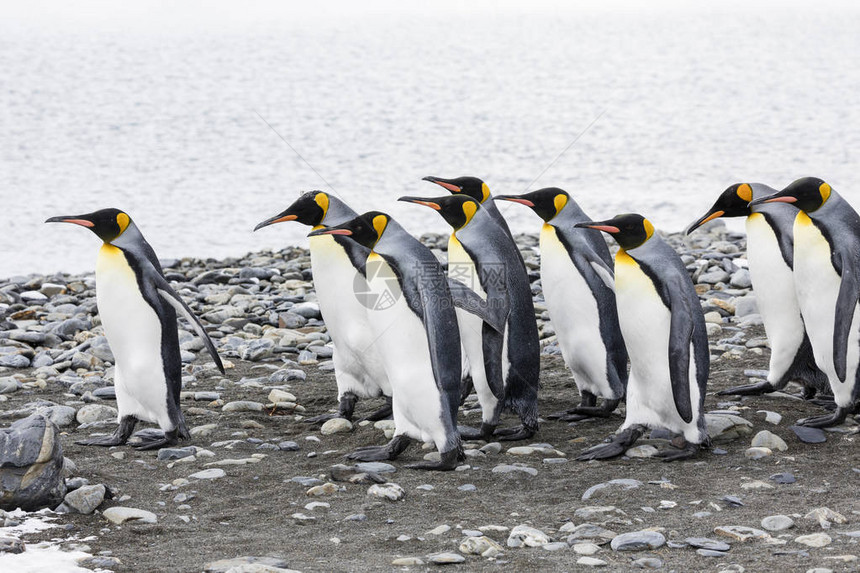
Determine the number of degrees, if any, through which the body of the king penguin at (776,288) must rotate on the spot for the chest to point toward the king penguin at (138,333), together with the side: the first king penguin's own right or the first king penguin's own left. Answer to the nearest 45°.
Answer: approximately 45° to the first king penguin's own left

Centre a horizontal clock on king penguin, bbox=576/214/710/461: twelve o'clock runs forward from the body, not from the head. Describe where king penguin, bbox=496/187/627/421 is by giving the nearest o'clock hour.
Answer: king penguin, bbox=496/187/627/421 is roughly at 2 o'clock from king penguin, bbox=576/214/710/461.

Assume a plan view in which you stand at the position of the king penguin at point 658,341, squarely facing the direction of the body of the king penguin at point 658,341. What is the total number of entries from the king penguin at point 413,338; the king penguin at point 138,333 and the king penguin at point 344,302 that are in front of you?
3

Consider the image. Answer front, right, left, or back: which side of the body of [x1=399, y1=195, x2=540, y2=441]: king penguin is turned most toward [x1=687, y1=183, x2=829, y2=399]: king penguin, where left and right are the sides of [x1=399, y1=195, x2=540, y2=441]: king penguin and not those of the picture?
back

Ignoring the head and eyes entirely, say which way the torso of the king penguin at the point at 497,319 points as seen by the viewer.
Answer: to the viewer's left

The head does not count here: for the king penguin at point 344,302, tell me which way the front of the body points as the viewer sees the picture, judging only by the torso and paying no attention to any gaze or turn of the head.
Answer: to the viewer's left

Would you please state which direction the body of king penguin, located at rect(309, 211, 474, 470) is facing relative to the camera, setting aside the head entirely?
to the viewer's left

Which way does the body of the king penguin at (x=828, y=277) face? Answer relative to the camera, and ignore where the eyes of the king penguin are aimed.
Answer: to the viewer's left

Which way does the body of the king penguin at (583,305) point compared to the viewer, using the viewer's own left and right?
facing to the left of the viewer

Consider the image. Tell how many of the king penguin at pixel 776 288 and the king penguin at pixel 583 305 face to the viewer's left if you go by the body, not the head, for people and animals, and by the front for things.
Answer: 2

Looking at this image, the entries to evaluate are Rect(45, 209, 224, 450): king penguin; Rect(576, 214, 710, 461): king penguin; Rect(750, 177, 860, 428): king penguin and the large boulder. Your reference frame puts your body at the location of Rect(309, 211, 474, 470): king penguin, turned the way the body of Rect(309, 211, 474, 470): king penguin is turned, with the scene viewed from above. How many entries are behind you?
2

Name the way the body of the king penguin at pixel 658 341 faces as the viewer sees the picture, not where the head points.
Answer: to the viewer's left
